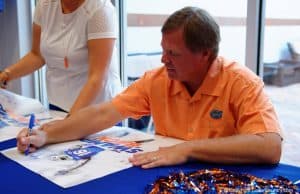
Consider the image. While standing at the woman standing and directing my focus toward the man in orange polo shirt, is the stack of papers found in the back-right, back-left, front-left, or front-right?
back-right

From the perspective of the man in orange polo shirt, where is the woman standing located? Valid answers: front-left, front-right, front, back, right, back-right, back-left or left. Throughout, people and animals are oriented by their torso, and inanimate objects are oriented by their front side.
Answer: right

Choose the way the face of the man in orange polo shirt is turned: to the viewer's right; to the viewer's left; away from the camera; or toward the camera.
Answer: to the viewer's left

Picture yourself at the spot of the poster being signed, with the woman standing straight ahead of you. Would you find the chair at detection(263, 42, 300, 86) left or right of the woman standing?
right

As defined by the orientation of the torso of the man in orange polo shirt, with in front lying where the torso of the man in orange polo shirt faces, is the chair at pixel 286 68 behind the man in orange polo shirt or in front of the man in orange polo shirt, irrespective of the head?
behind

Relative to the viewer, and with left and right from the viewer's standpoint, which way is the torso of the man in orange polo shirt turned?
facing the viewer and to the left of the viewer

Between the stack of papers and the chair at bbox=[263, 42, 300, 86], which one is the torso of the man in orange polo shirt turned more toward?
the stack of papers
